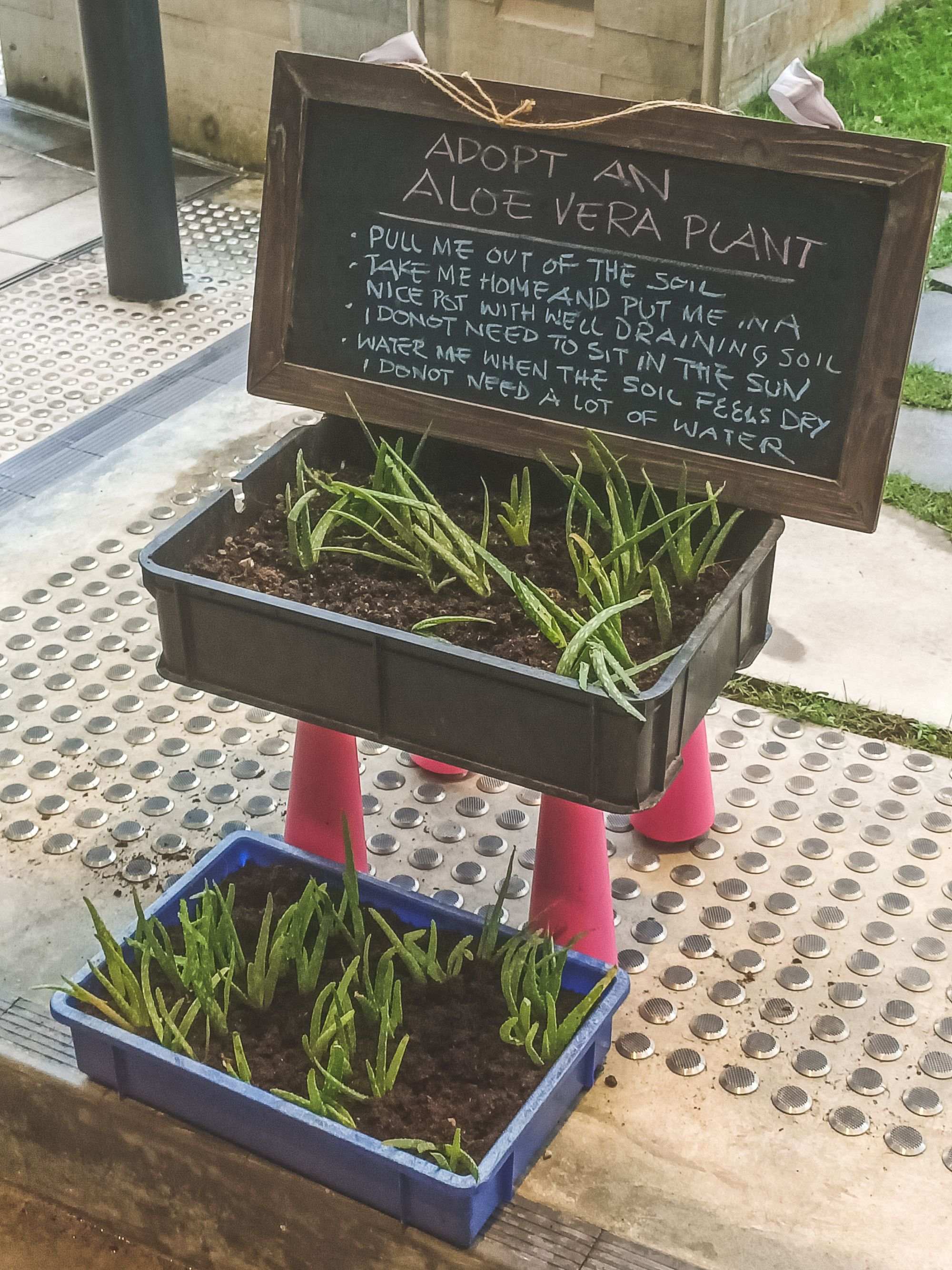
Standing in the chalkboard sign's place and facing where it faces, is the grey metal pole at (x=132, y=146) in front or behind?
behind

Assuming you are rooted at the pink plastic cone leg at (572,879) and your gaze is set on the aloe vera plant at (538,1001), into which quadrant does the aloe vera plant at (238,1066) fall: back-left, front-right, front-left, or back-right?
front-right

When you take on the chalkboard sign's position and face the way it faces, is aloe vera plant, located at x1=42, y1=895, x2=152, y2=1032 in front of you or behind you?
in front

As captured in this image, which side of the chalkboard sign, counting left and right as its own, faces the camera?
front

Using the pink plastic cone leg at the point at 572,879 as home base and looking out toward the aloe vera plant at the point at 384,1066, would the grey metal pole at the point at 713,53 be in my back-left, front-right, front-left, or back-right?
back-right
